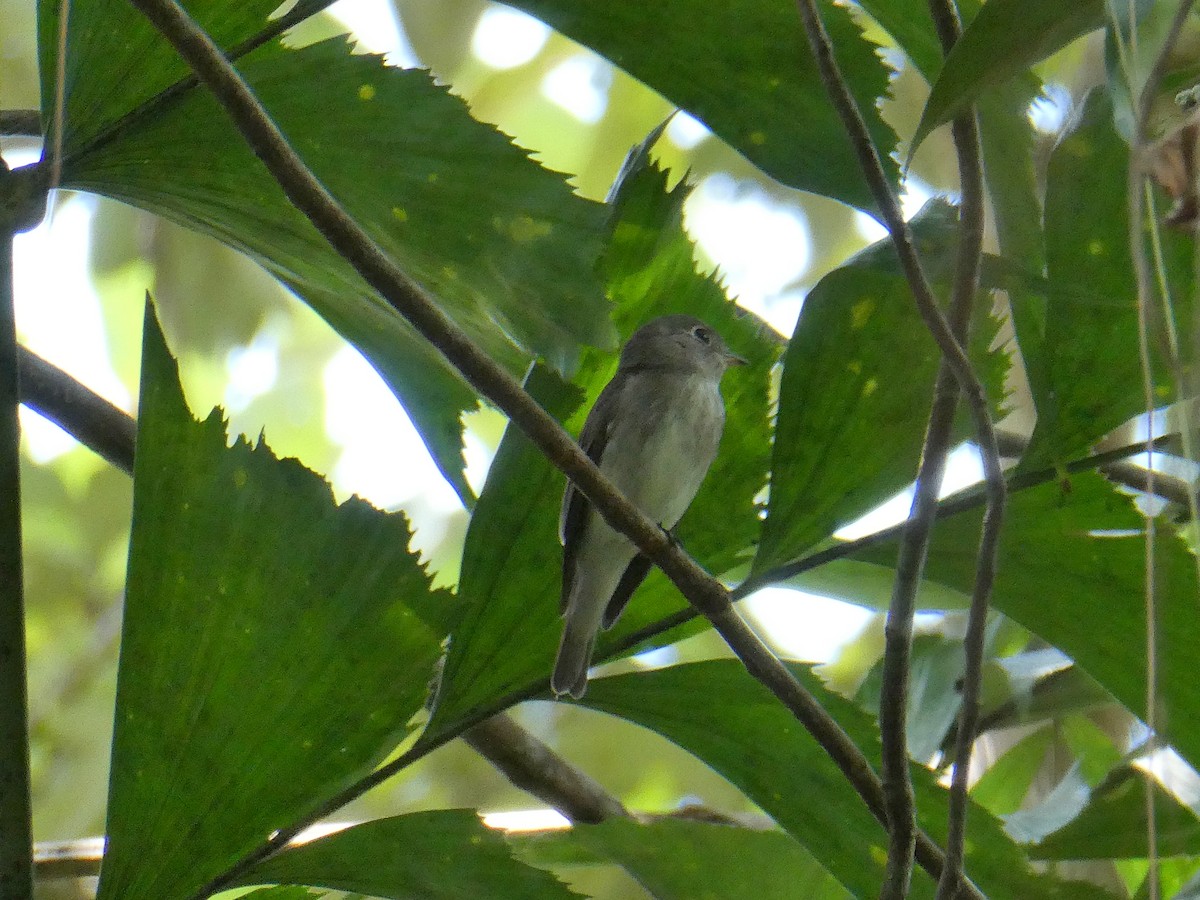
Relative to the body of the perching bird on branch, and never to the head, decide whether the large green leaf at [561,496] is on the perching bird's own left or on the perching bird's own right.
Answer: on the perching bird's own right

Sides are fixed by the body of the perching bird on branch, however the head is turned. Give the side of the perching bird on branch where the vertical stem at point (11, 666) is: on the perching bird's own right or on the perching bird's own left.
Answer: on the perching bird's own right

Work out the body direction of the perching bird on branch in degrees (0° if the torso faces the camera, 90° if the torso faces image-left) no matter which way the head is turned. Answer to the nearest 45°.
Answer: approximately 315°

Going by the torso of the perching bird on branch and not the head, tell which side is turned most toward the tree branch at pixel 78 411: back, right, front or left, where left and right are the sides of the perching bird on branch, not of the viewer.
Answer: right

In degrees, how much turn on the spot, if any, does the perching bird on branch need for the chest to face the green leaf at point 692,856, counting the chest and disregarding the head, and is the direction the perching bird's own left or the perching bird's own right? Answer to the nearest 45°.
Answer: approximately 45° to the perching bird's own right
